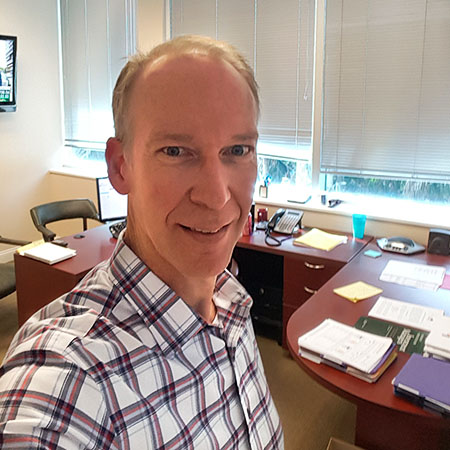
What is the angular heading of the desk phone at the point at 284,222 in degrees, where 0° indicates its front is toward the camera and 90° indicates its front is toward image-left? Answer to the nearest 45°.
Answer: approximately 45°

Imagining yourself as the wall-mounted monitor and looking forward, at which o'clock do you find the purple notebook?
The purple notebook is roughly at 1 o'clock from the wall-mounted monitor.

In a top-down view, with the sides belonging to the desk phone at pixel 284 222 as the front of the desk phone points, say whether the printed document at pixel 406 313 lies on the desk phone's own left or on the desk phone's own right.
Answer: on the desk phone's own left

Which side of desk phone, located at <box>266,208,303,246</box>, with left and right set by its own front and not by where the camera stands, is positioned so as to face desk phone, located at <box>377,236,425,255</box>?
left

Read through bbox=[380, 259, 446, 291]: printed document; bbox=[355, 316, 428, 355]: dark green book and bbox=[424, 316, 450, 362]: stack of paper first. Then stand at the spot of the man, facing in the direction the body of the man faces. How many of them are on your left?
3
